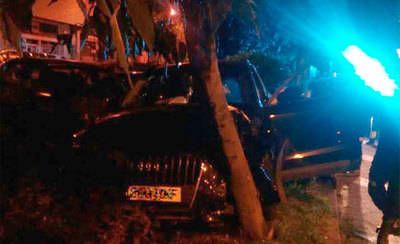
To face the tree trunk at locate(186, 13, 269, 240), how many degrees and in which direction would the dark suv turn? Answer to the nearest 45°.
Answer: approximately 90° to its left

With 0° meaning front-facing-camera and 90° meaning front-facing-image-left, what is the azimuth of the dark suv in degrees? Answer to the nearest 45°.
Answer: approximately 45°

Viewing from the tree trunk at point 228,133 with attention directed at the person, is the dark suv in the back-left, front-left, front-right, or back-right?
back-left
